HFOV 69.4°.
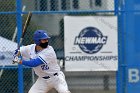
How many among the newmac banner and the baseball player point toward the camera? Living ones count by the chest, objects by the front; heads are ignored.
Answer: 2

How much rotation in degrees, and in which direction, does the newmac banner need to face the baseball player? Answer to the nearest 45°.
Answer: approximately 45° to its right

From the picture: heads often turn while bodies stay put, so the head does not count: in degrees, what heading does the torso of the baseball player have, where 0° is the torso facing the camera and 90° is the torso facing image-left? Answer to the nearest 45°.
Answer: approximately 0°

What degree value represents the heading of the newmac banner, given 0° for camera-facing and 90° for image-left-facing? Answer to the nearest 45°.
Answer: approximately 0°
